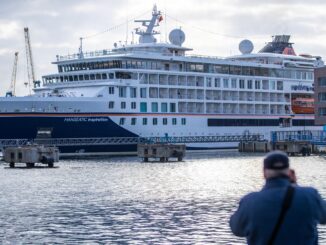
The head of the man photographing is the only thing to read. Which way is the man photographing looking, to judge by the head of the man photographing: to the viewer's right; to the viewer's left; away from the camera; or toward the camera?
away from the camera

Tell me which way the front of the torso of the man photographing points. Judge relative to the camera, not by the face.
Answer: away from the camera
